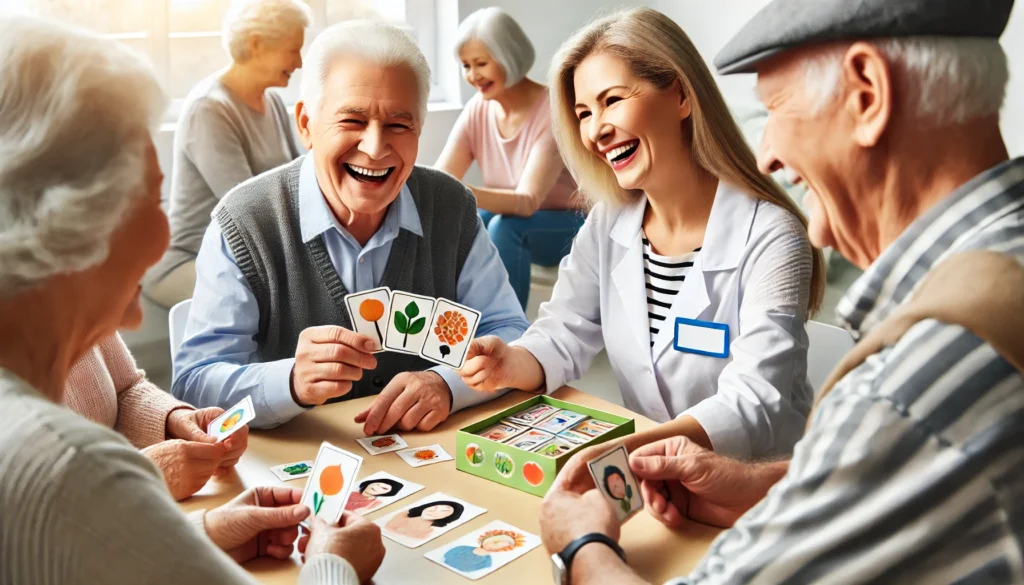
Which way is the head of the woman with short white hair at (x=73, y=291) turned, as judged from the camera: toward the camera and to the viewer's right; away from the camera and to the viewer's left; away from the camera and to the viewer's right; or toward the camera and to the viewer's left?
away from the camera and to the viewer's right

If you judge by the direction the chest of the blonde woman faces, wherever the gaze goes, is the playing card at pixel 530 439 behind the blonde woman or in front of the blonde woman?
in front

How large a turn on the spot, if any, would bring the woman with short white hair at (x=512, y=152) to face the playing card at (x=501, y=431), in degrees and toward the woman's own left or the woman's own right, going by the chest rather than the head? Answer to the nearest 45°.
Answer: approximately 45° to the woman's own left

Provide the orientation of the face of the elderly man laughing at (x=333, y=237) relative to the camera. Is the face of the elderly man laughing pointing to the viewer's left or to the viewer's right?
to the viewer's right

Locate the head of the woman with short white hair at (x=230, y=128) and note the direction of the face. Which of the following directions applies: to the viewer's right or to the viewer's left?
to the viewer's right

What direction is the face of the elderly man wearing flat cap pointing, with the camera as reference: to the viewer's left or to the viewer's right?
to the viewer's left

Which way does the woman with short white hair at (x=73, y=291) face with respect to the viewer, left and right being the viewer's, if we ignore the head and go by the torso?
facing away from the viewer and to the right of the viewer

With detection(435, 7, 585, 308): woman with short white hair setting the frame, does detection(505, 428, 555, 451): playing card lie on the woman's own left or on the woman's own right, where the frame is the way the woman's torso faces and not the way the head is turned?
on the woman's own left

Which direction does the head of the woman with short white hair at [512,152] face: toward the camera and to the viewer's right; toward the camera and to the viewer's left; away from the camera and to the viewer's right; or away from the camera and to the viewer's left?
toward the camera and to the viewer's left

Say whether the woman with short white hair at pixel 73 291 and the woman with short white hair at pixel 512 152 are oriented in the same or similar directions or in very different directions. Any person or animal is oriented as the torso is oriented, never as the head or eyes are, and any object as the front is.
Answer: very different directions

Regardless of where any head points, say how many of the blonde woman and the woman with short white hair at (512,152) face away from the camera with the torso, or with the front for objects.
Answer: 0

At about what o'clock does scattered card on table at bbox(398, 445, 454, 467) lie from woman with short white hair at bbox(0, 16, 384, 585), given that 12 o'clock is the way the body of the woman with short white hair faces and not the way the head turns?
The scattered card on table is roughly at 12 o'clock from the woman with short white hair.

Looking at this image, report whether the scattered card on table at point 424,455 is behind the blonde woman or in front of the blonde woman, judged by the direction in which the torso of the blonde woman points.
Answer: in front
